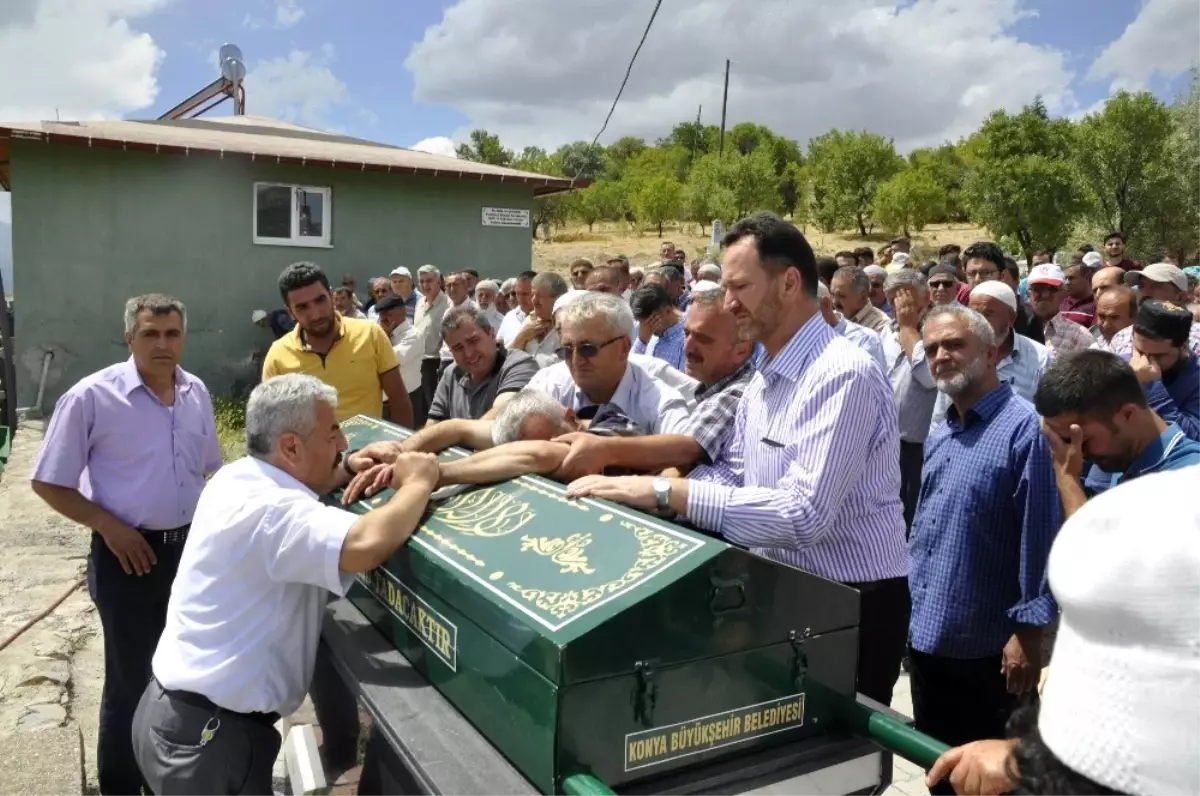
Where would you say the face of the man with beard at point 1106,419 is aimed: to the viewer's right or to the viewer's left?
to the viewer's left

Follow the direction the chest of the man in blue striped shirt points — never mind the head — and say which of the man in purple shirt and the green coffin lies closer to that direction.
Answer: the green coffin

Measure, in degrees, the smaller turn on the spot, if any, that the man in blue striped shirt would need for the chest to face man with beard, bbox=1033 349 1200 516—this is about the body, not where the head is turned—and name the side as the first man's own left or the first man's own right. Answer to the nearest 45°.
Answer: approximately 180°

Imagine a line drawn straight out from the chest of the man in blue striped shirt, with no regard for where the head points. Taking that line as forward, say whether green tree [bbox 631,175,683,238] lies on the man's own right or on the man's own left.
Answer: on the man's own right

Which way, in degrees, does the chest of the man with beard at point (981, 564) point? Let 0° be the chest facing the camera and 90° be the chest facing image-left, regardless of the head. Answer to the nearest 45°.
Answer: approximately 45°

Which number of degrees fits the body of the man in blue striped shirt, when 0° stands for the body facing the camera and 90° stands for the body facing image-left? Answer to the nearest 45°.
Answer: approximately 90°

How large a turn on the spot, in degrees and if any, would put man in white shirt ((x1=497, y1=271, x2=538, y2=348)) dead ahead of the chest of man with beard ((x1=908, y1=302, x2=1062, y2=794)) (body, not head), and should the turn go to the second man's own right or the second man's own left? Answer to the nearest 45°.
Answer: approximately 90° to the second man's own right

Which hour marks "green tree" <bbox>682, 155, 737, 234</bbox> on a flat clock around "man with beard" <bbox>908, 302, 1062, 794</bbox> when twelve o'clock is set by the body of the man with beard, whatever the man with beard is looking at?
The green tree is roughly at 4 o'clock from the man with beard.

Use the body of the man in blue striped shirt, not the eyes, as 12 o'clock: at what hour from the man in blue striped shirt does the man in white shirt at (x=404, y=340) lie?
The man in white shirt is roughly at 2 o'clock from the man in blue striped shirt.

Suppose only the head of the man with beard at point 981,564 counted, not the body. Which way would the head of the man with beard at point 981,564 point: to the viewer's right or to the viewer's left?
to the viewer's left

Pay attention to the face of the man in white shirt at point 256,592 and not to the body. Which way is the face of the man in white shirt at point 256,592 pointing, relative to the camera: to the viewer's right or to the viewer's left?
to the viewer's right
